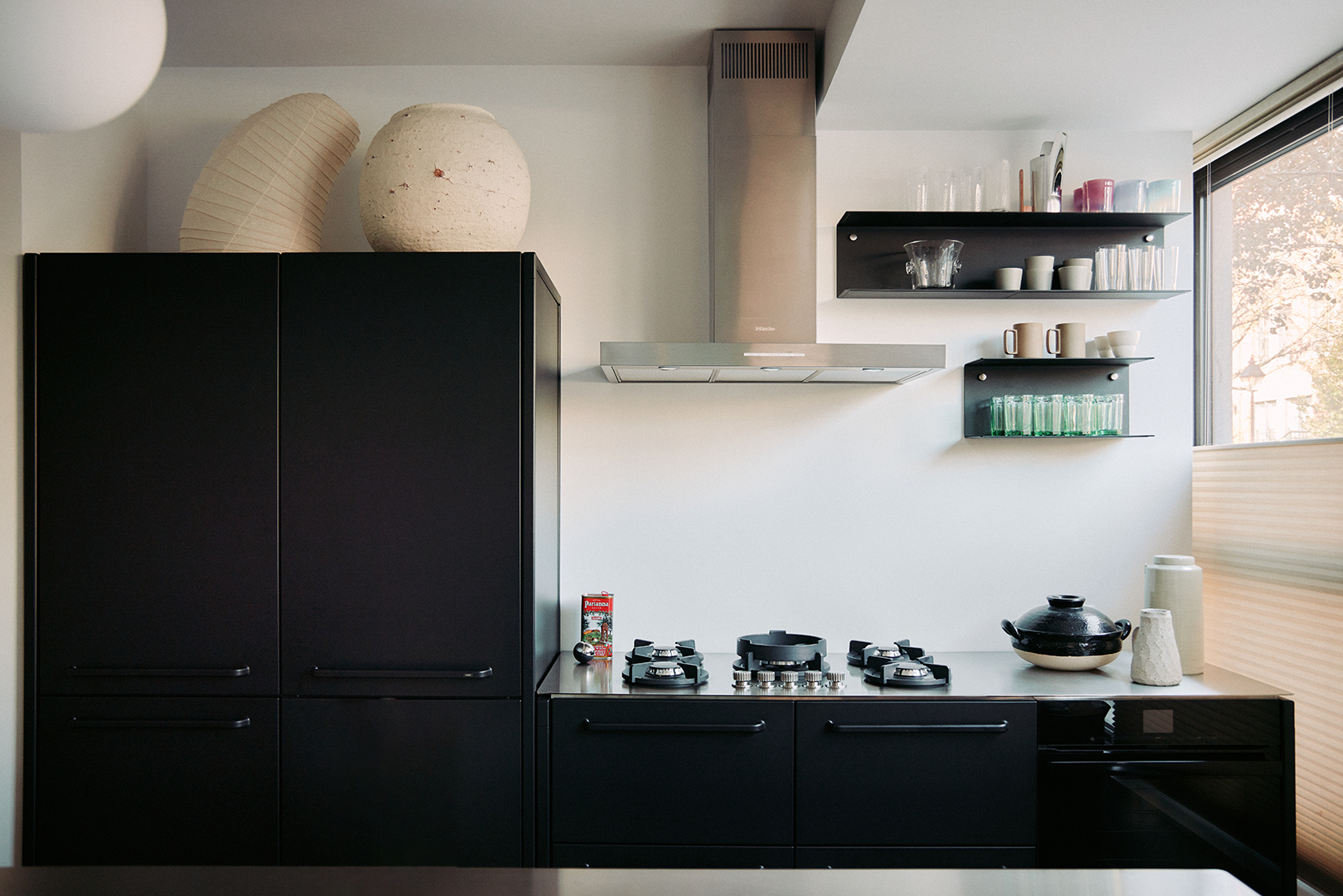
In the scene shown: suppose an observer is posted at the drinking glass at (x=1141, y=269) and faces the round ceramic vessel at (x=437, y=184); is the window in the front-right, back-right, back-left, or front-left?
back-left

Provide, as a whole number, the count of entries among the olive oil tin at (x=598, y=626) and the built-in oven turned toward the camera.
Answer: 2

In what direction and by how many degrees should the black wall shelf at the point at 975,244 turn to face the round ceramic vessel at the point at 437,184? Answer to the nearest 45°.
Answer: approximately 45° to its right
